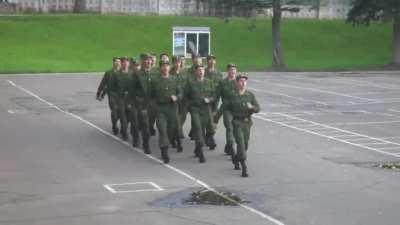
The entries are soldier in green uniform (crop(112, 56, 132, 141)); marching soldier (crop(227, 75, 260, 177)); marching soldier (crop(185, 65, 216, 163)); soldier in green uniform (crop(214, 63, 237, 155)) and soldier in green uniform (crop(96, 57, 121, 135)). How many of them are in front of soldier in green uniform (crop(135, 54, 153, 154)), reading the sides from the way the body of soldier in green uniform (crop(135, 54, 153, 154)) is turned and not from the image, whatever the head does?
3

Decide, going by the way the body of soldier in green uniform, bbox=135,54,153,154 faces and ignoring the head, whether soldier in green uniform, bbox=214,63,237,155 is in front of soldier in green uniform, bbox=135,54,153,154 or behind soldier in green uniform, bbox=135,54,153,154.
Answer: in front

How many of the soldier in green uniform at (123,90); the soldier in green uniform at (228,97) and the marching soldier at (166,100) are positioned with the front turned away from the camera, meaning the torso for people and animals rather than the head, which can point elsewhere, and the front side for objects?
0

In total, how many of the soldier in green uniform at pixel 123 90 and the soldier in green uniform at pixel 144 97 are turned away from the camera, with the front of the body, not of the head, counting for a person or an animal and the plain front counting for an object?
0

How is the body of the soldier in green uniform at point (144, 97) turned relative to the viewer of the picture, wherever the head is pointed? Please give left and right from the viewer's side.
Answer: facing the viewer and to the right of the viewer

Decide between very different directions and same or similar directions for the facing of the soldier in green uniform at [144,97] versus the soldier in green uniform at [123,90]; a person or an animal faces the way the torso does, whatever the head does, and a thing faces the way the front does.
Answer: same or similar directions

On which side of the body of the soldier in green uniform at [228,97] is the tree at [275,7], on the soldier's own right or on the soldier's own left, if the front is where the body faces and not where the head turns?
on the soldier's own left

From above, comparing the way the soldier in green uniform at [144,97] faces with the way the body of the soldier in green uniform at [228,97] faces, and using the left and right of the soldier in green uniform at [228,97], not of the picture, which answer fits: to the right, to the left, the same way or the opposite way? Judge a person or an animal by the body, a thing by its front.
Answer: the same way

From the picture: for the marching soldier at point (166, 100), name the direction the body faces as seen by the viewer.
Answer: toward the camera

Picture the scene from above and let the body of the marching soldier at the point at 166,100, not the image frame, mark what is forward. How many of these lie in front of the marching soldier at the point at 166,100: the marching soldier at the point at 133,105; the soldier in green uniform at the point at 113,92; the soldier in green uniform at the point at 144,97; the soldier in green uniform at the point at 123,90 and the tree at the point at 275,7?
0

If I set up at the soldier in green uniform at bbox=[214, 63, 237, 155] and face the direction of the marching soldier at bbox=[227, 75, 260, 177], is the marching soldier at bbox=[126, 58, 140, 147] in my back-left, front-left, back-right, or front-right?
back-right

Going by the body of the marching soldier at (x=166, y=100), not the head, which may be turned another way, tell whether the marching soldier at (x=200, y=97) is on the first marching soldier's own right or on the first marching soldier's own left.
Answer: on the first marching soldier's own left

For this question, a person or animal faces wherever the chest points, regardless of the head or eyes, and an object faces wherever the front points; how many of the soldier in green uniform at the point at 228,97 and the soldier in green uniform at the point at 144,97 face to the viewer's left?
0
